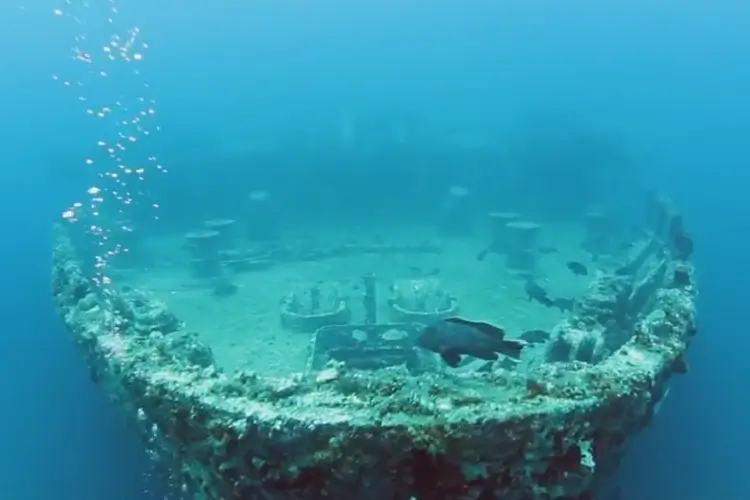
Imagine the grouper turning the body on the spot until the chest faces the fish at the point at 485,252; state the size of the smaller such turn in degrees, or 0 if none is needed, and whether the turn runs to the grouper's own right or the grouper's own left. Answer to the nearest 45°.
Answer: approximately 90° to the grouper's own right

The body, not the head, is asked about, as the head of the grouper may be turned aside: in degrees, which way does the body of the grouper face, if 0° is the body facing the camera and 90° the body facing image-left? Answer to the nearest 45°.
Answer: approximately 90°
